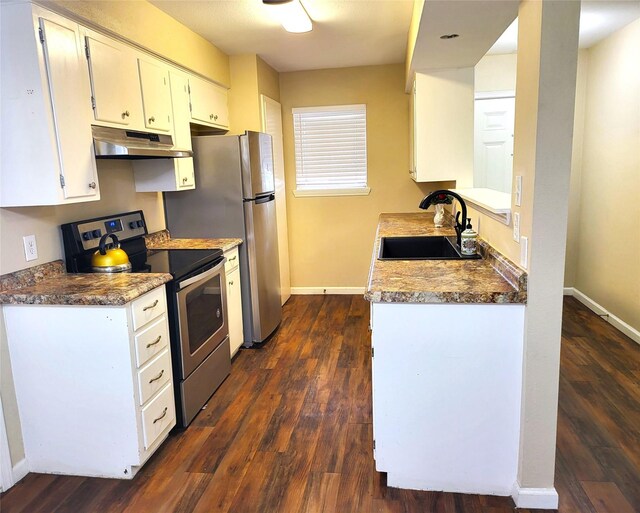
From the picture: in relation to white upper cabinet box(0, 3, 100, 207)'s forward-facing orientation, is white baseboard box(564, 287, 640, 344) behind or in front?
in front

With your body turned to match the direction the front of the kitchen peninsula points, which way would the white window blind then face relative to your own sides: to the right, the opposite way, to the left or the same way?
to the left

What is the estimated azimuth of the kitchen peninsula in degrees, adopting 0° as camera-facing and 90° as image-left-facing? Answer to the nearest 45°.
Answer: approximately 90°

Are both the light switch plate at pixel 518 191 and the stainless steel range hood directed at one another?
yes

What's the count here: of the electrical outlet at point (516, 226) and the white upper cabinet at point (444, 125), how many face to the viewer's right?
0

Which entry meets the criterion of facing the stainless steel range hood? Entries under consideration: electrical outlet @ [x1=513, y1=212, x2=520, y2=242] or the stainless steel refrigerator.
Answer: the electrical outlet

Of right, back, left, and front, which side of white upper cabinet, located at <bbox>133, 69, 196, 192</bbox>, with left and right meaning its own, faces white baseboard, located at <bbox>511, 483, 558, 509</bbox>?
front

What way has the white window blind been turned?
toward the camera

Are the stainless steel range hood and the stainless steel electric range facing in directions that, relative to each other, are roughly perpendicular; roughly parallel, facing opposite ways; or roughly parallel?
roughly parallel

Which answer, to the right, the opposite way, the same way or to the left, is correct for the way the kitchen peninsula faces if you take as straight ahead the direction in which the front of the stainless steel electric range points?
the opposite way

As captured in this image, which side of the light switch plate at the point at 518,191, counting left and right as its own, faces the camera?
left

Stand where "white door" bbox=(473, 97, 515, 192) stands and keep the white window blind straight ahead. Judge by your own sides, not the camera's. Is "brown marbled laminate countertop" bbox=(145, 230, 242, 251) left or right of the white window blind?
left

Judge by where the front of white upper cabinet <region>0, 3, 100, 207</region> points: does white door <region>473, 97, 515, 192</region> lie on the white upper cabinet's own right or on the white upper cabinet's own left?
on the white upper cabinet's own left

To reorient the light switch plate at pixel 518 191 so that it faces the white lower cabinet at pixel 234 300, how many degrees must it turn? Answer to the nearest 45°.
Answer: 0° — it already faces it

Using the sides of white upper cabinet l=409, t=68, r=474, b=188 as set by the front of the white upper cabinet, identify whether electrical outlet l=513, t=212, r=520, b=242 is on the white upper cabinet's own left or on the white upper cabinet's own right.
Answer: on the white upper cabinet's own left

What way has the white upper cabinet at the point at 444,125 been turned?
to the viewer's left

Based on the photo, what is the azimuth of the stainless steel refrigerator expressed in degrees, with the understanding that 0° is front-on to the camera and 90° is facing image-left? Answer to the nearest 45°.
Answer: approximately 270°

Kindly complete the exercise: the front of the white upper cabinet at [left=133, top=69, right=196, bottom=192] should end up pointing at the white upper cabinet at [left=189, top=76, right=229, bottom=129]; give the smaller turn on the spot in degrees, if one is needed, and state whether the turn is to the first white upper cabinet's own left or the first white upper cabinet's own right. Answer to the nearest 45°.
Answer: approximately 90° to the first white upper cabinet's own left

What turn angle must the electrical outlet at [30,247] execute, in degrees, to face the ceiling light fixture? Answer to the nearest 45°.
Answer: approximately 45° to its left
